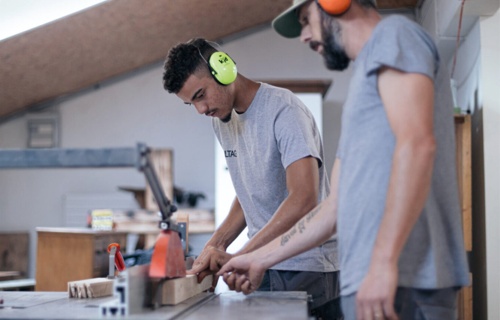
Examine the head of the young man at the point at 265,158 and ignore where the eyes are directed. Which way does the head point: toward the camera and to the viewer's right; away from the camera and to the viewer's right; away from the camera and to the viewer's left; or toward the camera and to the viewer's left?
toward the camera and to the viewer's left

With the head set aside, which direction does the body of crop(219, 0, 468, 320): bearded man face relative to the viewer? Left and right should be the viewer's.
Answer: facing to the left of the viewer

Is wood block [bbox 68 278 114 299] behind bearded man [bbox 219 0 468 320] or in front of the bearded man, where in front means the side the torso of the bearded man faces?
in front

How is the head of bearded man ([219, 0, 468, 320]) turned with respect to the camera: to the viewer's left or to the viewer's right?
to the viewer's left

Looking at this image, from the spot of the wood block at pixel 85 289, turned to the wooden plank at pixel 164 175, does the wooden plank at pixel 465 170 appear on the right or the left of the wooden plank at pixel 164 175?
right

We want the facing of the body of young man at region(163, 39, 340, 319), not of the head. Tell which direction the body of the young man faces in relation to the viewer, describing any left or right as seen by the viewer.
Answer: facing the viewer and to the left of the viewer

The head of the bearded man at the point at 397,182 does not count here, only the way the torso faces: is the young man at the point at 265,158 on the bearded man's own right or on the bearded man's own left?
on the bearded man's own right

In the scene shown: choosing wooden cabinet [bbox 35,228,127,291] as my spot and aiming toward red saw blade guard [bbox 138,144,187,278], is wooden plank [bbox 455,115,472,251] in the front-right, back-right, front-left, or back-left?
front-left

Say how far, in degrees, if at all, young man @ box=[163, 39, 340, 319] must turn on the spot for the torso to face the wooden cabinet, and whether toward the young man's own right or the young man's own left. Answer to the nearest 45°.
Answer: approximately 90° to the young man's own right
